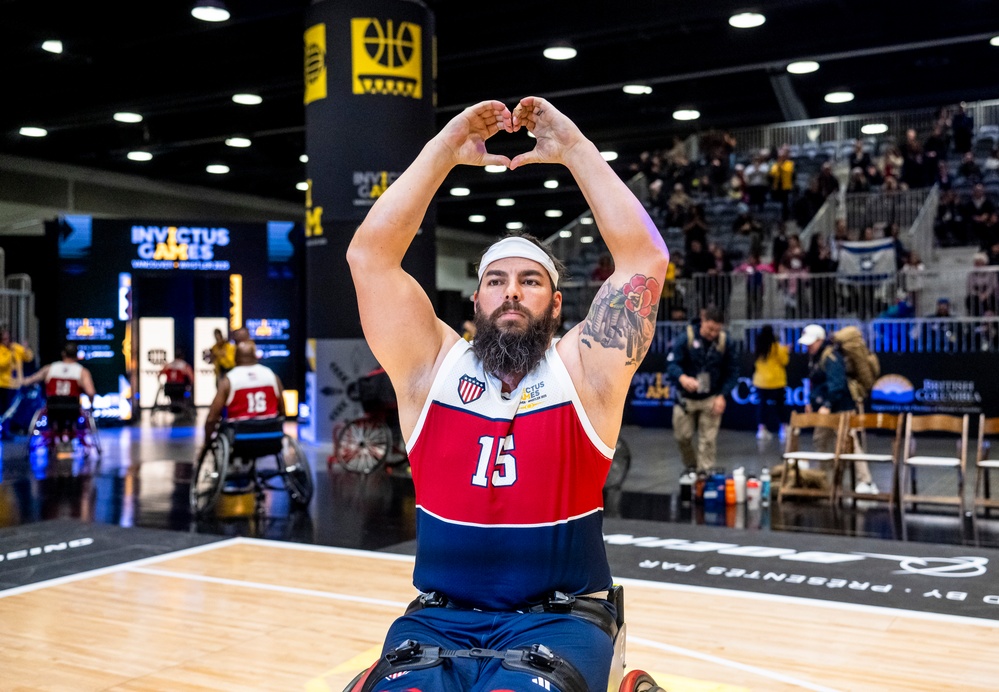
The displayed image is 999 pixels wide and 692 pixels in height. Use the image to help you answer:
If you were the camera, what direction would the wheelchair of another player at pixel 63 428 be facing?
facing away from the viewer

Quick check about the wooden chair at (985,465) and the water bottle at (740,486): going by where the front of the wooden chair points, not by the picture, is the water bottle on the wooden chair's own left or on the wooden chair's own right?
on the wooden chair's own right

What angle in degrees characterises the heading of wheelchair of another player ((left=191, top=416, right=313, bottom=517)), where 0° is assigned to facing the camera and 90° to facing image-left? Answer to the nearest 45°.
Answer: approximately 180°

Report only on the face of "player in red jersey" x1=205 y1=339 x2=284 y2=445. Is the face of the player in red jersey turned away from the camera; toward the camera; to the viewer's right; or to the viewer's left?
away from the camera

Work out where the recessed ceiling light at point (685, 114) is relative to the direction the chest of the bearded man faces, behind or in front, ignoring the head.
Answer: behind

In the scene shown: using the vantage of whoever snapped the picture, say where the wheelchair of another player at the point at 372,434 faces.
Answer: facing to the left of the viewer

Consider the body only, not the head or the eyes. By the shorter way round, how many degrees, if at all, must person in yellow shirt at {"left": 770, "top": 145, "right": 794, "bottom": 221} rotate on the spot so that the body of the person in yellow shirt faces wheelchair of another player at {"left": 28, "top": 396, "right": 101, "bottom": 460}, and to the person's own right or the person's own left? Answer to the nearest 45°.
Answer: approximately 45° to the person's own right

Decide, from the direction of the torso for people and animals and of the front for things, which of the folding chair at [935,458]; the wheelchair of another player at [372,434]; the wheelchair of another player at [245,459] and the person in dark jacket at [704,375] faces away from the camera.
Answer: the wheelchair of another player at [245,459]

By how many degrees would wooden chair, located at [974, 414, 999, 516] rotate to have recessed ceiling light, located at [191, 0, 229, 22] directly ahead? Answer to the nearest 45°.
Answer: approximately 90° to its right

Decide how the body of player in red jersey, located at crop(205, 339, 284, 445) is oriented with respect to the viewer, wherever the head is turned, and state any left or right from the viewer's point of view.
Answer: facing away from the viewer

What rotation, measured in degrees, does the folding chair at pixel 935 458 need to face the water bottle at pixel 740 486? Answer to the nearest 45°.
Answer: approximately 90° to its right

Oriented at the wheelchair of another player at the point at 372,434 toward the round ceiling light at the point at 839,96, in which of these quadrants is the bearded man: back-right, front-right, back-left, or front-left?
back-right

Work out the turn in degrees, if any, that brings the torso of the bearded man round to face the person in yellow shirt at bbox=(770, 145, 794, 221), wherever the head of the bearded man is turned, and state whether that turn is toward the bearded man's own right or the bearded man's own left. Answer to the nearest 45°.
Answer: approximately 180°
